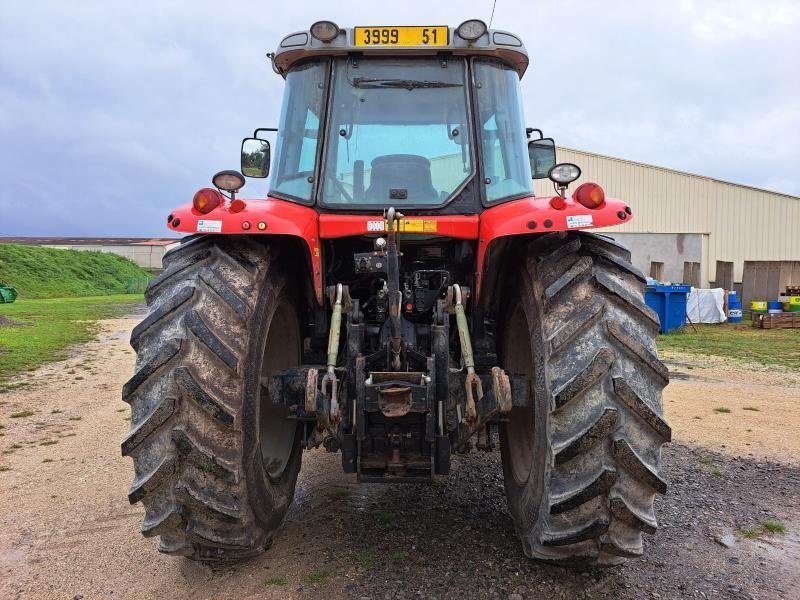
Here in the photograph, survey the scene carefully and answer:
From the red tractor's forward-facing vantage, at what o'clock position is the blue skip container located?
The blue skip container is roughly at 1 o'clock from the red tractor.

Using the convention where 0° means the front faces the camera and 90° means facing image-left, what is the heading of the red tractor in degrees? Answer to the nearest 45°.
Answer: approximately 180°

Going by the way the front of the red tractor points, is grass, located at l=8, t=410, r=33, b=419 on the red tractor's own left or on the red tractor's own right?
on the red tractor's own left

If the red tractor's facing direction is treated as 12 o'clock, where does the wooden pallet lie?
The wooden pallet is roughly at 1 o'clock from the red tractor.

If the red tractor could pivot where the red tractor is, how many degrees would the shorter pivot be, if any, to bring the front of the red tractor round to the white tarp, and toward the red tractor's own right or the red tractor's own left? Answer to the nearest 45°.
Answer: approximately 45° to the red tractor's own right

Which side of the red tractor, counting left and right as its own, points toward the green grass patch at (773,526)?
right

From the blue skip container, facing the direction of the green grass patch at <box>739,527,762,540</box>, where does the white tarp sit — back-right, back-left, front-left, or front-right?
back-left

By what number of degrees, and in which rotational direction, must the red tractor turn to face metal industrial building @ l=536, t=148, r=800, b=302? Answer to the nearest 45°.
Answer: approximately 45° to its right
